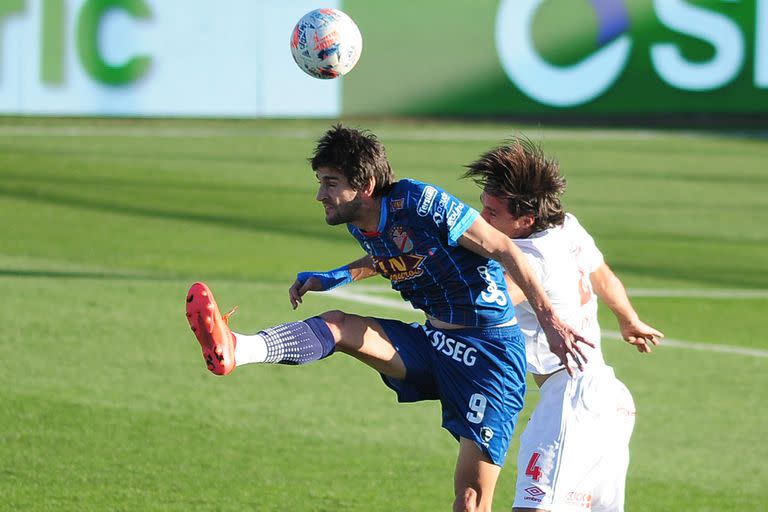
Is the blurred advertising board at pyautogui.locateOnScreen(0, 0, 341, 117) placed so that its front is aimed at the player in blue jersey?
yes

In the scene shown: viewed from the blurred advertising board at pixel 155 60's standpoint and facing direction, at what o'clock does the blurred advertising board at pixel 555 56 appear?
the blurred advertising board at pixel 555 56 is roughly at 9 o'clock from the blurred advertising board at pixel 155 60.

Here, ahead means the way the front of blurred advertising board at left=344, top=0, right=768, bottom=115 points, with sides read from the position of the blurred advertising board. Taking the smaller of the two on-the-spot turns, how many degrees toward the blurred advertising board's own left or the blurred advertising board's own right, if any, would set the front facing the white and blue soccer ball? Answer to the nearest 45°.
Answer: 0° — it already faces it

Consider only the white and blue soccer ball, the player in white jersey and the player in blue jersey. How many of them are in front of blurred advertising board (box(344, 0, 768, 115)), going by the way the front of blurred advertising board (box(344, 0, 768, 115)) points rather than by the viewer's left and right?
3

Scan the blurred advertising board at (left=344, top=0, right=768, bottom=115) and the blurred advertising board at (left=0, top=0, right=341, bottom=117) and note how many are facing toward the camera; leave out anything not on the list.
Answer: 2

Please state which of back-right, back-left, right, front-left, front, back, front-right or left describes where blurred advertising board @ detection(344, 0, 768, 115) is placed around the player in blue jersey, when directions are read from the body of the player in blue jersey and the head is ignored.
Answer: back-right

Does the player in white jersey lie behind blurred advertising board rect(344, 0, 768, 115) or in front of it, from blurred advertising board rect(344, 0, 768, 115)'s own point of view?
in front

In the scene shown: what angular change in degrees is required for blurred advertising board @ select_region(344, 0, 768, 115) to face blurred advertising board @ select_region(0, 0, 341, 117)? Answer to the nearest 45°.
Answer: approximately 90° to its right

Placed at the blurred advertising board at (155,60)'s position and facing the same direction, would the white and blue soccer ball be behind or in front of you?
in front

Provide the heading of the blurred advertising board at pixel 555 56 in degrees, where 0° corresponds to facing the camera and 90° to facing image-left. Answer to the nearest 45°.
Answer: approximately 0°

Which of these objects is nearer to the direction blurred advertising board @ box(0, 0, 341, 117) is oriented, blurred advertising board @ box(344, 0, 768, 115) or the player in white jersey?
the player in white jersey

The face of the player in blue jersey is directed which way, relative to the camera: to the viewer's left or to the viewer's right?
to the viewer's left
